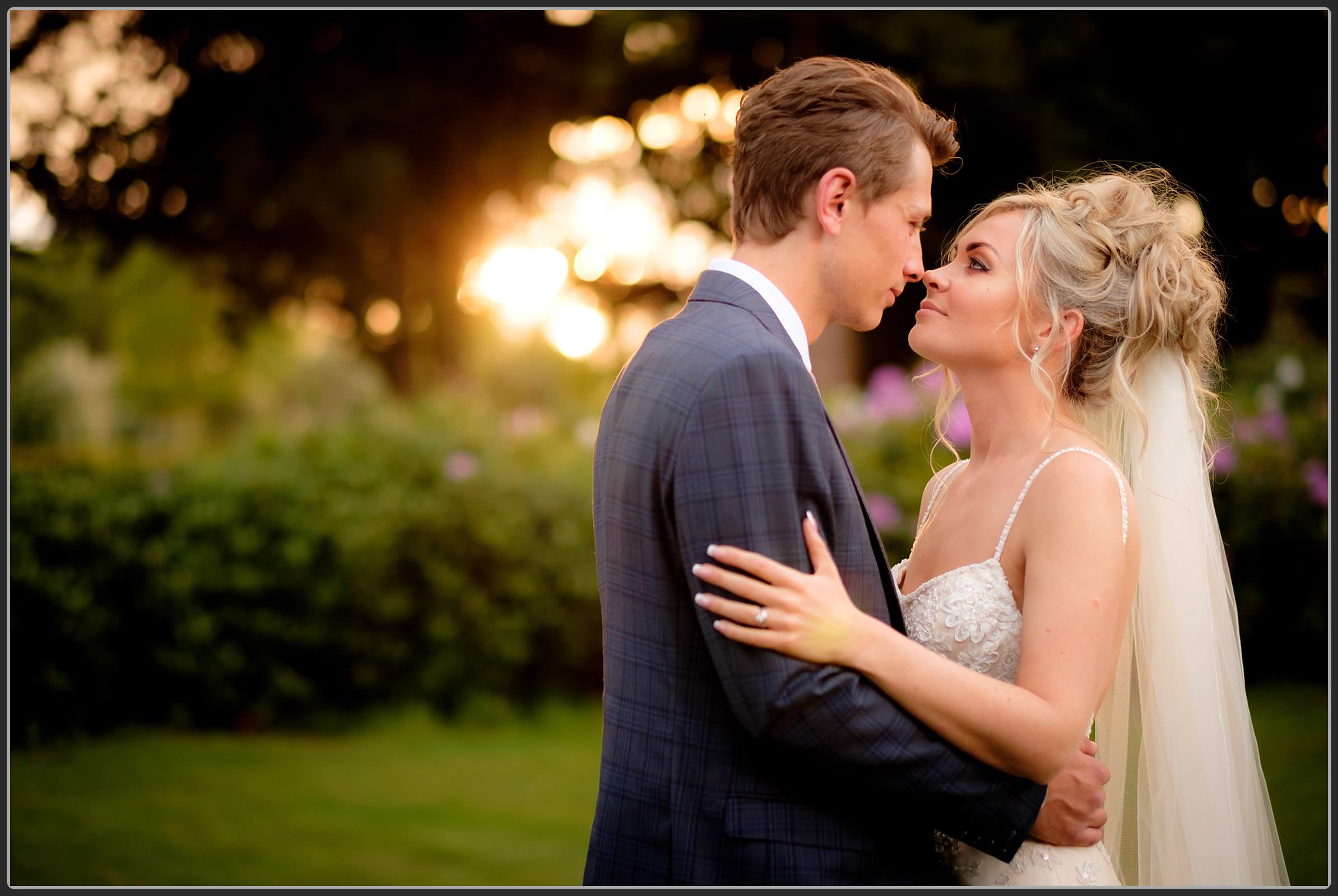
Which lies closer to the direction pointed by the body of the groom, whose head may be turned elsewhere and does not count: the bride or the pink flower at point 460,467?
the bride

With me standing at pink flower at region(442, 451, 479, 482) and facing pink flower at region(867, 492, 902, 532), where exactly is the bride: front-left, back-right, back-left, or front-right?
front-right

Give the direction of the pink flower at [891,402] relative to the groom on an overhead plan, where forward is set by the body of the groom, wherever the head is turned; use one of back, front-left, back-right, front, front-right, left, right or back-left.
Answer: left

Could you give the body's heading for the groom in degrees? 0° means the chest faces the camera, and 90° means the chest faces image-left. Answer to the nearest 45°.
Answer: approximately 270°

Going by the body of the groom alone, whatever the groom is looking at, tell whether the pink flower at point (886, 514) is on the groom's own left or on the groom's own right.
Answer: on the groom's own left

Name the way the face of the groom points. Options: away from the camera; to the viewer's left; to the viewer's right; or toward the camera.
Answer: to the viewer's right
